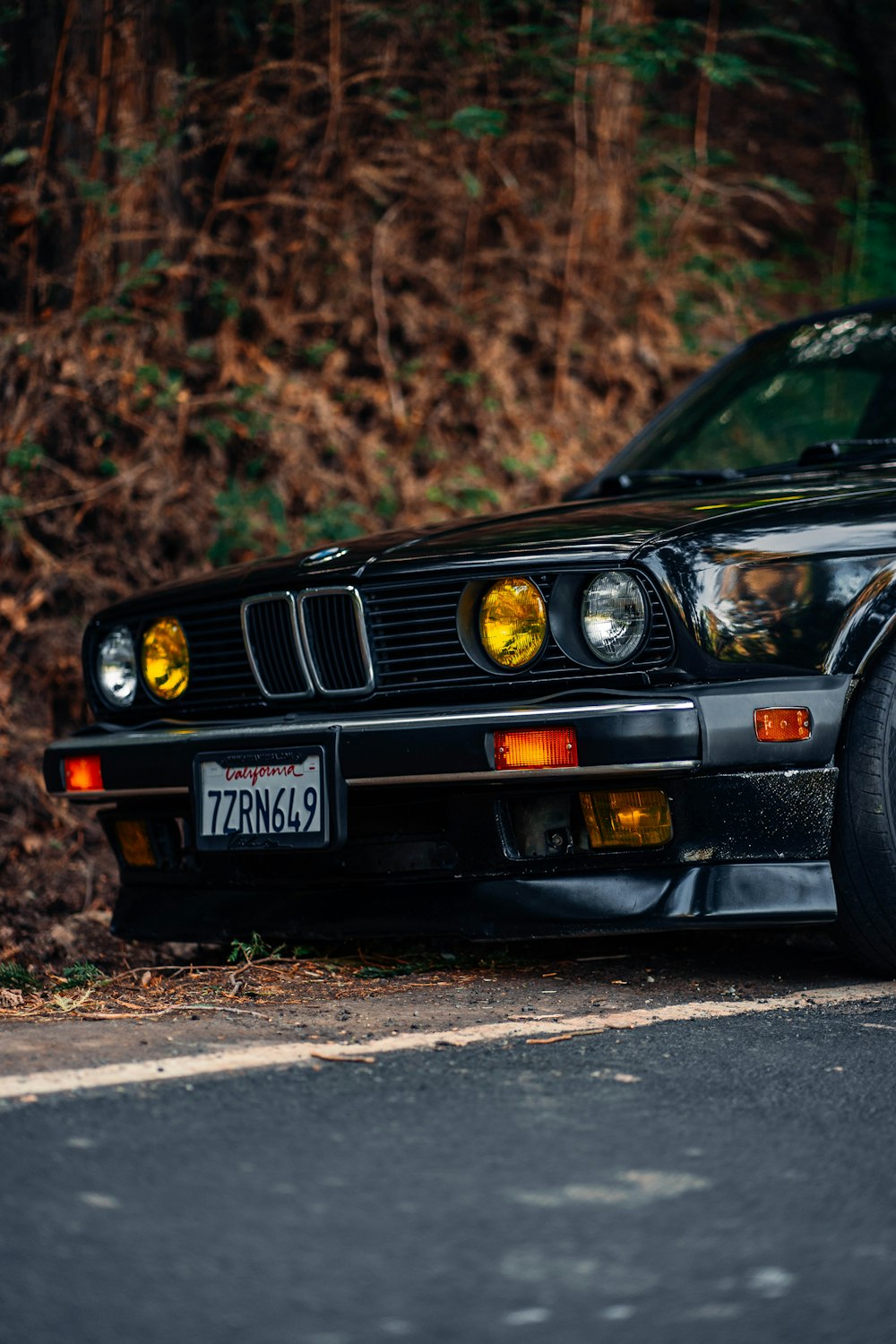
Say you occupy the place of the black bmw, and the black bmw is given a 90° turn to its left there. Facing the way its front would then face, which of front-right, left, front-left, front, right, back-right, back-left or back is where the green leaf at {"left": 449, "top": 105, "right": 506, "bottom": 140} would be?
back-left

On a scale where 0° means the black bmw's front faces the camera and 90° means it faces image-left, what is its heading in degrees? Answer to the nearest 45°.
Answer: approximately 45°
